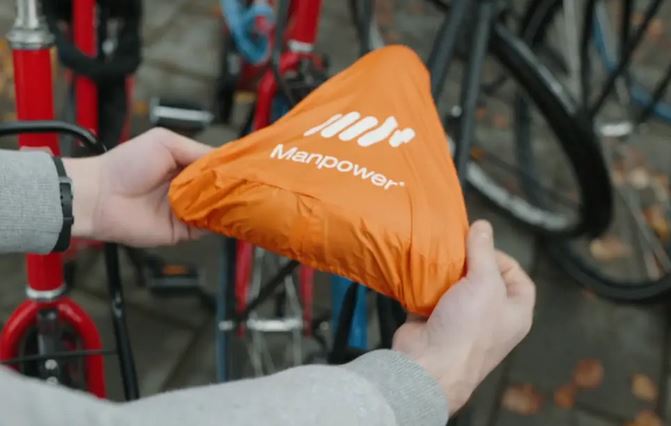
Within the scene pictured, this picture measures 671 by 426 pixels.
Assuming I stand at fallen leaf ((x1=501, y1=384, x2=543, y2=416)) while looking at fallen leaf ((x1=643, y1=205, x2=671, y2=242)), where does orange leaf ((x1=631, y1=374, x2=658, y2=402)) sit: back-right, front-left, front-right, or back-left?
front-right

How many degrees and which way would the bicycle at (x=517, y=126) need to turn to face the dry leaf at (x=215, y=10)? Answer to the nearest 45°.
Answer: approximately 180°

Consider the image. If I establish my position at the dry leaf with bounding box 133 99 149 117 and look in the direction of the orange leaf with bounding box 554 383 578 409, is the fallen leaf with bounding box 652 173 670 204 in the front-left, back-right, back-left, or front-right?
front-left

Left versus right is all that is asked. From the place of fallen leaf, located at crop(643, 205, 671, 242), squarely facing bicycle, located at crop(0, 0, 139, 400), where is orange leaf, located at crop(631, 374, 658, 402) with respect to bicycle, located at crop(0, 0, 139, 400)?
left
